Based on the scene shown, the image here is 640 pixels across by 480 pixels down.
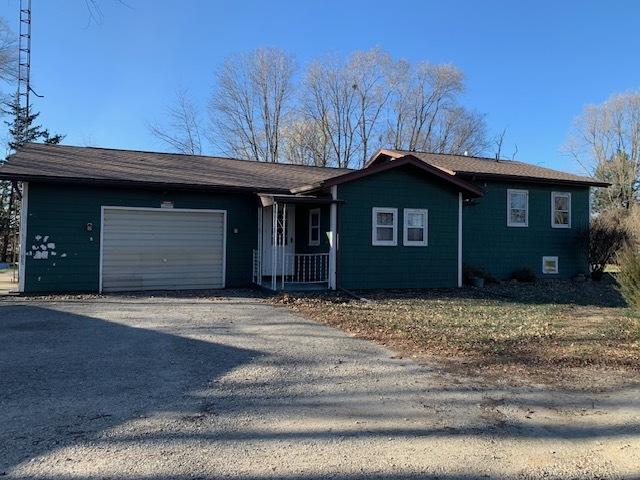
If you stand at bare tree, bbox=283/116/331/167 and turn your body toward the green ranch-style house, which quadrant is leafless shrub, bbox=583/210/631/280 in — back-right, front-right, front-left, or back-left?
front-left

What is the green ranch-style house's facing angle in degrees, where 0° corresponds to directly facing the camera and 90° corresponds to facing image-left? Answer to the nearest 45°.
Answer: approximately 0°

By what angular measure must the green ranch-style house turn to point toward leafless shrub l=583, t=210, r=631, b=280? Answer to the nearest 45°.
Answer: approximately 90° to its left

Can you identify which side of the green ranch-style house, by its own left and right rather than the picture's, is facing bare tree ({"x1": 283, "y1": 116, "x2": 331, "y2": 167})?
back
